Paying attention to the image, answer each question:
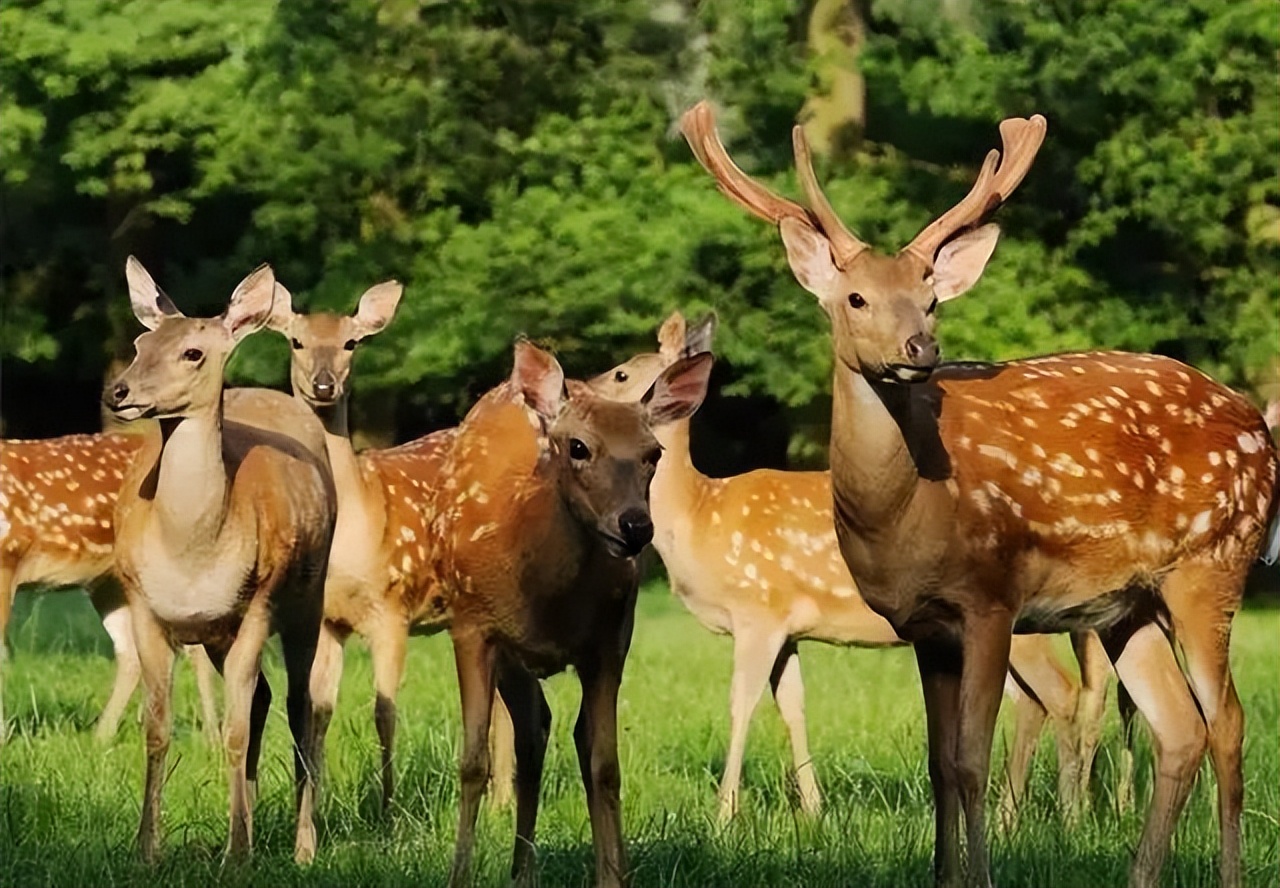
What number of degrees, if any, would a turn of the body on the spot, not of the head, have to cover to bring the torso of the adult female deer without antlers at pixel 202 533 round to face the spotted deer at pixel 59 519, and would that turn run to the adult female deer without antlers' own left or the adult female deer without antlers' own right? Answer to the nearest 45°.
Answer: approximately 135° to the adult female deer without antlers' own right

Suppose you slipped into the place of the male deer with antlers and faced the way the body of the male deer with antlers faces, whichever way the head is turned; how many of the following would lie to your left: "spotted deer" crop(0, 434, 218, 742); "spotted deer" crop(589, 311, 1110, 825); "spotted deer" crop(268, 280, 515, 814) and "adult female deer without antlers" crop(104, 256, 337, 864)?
0

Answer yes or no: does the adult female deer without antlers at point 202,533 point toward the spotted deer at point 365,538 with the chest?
no

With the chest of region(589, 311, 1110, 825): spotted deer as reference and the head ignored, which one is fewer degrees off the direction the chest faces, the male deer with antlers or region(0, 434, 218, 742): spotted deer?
the spotted deer

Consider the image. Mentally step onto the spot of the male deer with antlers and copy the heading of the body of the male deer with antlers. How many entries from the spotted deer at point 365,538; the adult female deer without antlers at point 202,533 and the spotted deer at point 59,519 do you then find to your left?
0

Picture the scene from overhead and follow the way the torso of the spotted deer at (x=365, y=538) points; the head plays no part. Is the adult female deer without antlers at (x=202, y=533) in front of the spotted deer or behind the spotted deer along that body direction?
in front

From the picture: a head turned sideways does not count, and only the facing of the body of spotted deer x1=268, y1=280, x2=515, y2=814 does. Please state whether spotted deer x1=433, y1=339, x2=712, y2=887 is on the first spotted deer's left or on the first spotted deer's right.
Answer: on the first spotted deer's left

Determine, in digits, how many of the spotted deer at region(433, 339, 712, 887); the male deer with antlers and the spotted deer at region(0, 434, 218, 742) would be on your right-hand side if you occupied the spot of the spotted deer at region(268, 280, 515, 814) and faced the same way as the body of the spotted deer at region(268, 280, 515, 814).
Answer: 1

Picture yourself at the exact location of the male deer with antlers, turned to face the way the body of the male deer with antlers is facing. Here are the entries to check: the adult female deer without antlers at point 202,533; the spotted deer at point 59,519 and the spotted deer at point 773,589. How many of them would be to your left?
0

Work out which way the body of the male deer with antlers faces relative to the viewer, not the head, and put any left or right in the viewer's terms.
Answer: facing the viewer and to the left of the viewer

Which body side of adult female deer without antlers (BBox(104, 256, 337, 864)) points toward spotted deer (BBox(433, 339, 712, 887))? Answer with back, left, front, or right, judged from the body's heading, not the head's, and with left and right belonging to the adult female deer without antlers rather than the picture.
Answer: left

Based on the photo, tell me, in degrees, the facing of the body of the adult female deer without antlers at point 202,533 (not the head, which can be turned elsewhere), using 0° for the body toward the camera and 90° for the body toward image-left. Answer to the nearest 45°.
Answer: approximately 45°

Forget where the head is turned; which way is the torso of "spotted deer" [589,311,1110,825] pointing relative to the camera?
to the viewer's left

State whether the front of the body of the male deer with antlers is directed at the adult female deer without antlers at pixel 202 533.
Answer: no

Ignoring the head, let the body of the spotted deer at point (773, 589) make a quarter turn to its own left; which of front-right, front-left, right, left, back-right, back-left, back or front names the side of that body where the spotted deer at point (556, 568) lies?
front
